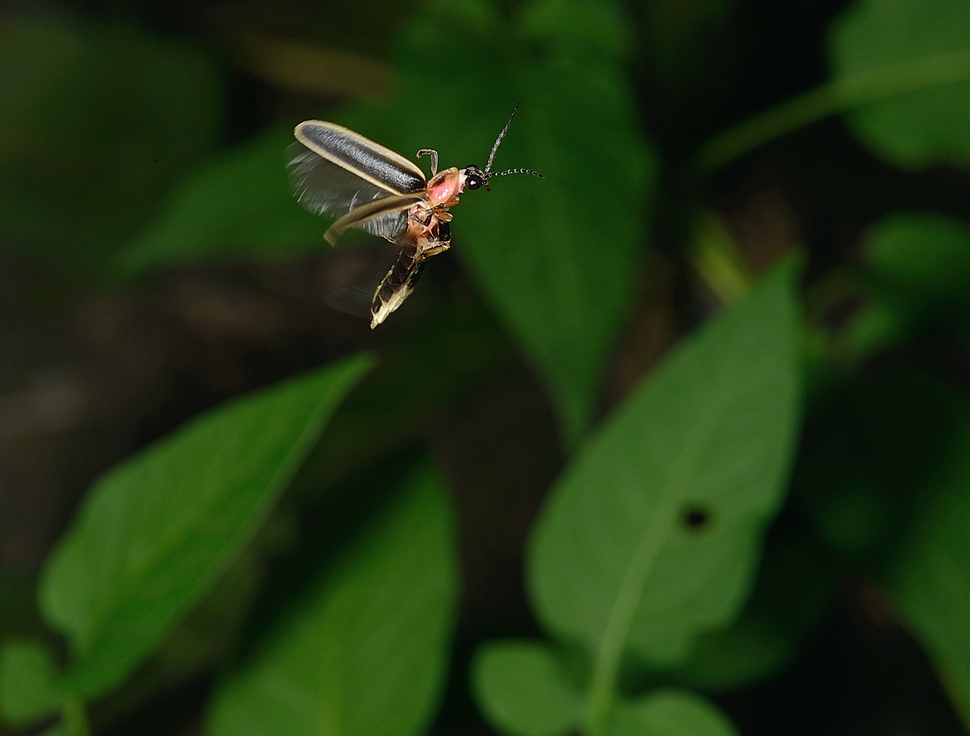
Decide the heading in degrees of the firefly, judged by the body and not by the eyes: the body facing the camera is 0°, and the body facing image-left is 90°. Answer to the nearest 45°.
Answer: approximately 270°

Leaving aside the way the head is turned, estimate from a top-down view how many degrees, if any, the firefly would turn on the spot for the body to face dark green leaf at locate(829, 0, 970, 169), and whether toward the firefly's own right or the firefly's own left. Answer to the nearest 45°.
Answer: approximately 45° to the firefly's own left

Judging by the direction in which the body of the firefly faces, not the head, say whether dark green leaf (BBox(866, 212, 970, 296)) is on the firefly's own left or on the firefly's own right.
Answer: on the firefly's own left
